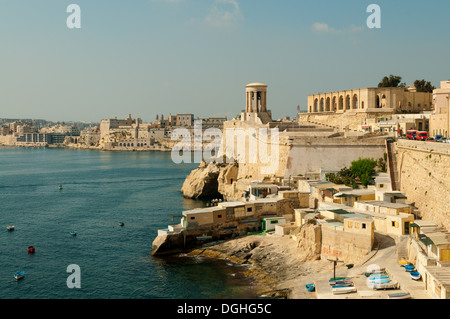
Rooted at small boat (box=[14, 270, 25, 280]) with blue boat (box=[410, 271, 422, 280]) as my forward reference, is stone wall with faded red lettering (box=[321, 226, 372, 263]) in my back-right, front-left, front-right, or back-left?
front-left

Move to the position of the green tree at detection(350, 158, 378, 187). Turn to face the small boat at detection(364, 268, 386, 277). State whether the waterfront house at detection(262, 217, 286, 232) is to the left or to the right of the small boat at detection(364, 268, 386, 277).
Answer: right

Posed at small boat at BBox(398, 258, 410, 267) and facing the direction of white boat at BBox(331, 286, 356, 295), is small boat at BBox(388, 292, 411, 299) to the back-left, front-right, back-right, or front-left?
front-left

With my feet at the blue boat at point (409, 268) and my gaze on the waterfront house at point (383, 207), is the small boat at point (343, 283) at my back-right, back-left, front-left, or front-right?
back-left
